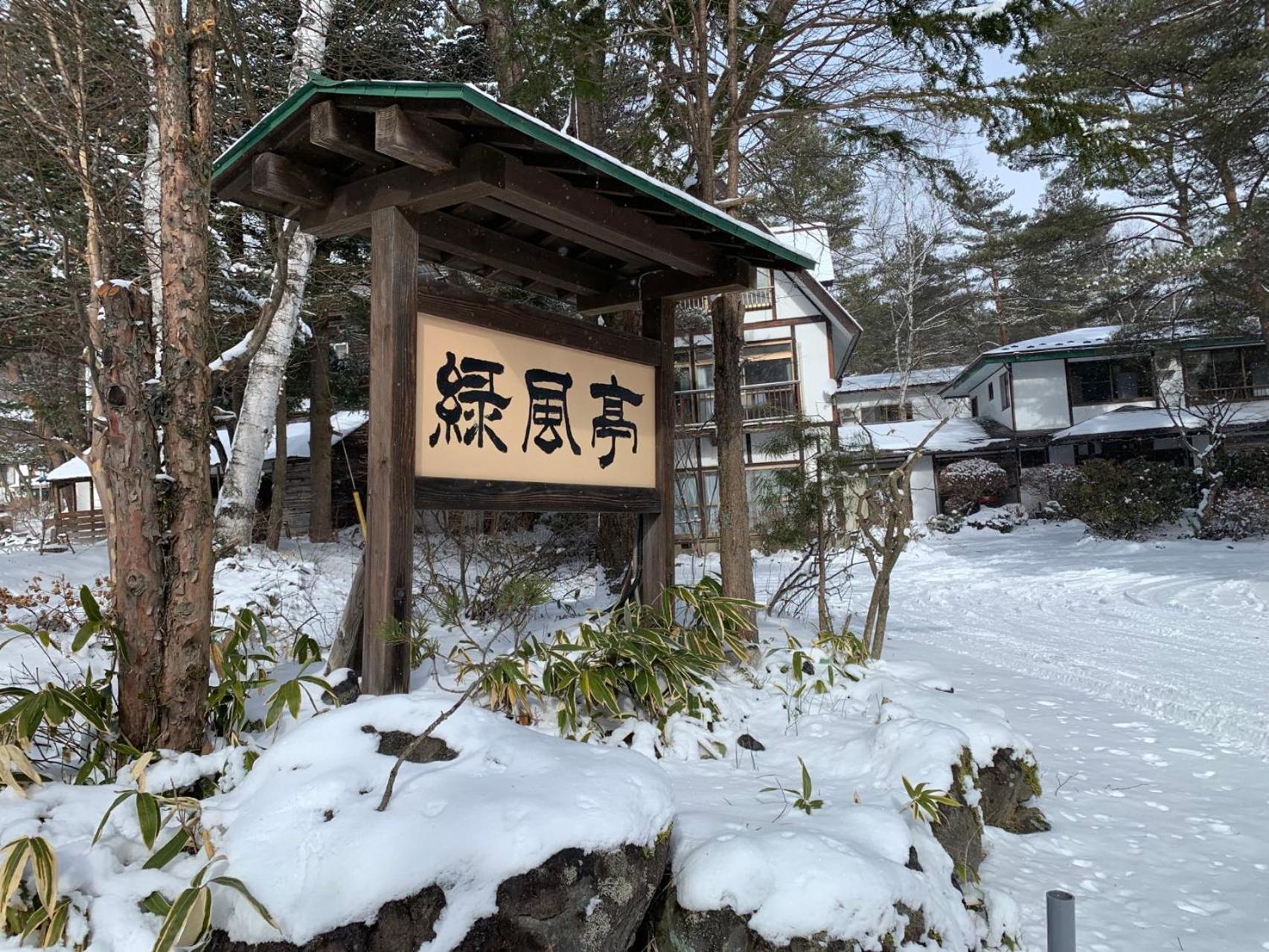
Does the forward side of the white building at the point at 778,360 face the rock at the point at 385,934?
yes

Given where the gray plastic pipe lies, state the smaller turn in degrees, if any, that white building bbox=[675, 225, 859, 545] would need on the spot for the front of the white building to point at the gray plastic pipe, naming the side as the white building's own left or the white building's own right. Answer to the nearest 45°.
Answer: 0° — it already faces it

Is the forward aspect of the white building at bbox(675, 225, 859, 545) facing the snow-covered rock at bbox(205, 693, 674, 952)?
yes

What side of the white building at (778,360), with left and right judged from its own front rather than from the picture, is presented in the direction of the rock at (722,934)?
front

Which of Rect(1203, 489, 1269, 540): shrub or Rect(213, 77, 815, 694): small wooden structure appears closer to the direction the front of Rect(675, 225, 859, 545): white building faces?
the small wooden structure

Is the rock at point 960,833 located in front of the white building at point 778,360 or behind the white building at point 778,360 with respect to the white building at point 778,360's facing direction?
in front

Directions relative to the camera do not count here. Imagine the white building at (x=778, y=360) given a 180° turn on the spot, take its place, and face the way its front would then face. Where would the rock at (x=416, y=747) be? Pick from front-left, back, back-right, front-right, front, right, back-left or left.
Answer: back

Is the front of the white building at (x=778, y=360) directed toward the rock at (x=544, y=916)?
yes

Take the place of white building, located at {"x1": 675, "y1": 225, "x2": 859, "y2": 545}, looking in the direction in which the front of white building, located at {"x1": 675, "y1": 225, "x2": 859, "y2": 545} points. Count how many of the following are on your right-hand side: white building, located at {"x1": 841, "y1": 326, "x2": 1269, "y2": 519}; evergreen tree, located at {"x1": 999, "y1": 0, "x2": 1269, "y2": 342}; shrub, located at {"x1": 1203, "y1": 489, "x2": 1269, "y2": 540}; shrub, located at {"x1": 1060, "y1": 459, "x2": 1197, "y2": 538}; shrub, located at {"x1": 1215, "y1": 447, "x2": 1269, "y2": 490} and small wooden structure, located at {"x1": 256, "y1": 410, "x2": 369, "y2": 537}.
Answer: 1

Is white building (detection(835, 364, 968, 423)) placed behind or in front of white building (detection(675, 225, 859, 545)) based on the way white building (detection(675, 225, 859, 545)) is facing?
behind

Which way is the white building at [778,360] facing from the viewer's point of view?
toward the camera

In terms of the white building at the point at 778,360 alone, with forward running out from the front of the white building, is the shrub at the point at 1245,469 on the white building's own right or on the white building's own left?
on the white building's own left

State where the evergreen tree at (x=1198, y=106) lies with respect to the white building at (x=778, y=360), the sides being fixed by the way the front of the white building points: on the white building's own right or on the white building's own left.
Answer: on the white building's own left

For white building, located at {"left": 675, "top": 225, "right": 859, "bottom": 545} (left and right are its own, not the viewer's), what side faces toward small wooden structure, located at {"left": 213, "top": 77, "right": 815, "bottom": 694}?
front

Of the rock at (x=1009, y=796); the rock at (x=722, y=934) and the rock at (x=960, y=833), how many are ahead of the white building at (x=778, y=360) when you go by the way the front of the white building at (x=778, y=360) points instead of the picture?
3

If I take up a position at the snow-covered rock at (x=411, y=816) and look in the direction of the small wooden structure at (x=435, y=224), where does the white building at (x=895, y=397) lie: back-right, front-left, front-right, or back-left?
front-right
